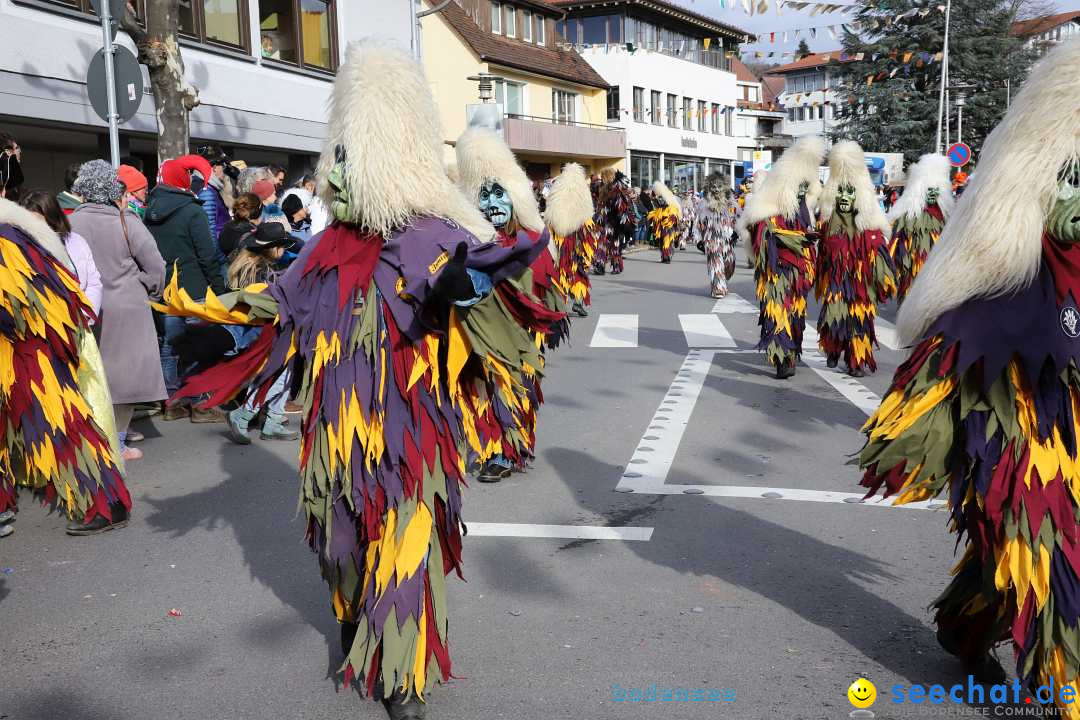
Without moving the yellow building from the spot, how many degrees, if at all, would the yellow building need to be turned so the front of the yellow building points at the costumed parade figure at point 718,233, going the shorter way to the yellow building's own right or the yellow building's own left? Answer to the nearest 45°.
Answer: approximately 45° to the yellow building's own right

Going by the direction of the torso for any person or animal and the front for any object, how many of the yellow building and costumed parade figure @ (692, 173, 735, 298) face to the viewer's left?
0

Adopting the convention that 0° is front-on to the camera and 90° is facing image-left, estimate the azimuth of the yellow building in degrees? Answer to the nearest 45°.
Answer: approximately 315°

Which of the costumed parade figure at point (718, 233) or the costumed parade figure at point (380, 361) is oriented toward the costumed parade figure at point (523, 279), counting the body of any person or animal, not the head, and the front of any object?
the costumed parade figure at point (718, 233)

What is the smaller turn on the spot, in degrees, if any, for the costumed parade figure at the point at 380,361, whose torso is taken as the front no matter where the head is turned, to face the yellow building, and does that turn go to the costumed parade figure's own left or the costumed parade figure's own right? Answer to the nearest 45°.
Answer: approximately 135° to the costumed parade figure's own right

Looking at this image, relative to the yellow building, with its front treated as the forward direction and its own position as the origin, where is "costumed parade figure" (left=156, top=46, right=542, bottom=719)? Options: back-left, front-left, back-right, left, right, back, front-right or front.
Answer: front-right

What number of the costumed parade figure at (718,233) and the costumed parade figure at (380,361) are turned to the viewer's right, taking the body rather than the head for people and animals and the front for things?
0

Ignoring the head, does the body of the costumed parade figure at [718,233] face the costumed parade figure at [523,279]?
yes

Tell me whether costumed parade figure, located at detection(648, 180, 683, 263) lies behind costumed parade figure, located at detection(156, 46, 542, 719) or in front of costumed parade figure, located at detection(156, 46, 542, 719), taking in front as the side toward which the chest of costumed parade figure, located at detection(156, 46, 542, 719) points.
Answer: behind

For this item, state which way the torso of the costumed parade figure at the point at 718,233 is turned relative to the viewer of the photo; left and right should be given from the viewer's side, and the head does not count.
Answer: facing the viewer

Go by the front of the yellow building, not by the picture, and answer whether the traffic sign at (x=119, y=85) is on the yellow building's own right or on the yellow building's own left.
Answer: on the yellow building's own right

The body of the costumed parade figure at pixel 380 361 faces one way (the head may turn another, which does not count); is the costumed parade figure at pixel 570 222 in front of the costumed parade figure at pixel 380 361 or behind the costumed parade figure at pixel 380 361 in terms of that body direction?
behind

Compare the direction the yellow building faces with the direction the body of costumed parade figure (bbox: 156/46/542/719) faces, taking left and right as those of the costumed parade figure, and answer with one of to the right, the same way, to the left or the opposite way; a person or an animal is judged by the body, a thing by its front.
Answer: to the left

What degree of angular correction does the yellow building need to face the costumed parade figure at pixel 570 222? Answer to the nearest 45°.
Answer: approximately 45° to its right

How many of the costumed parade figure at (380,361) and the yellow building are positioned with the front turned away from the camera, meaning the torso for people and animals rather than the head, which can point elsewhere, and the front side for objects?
0

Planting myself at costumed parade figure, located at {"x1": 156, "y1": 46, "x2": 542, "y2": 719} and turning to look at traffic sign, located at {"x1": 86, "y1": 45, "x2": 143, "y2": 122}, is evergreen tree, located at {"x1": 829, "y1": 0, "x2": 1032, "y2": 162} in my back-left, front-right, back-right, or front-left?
front-right
